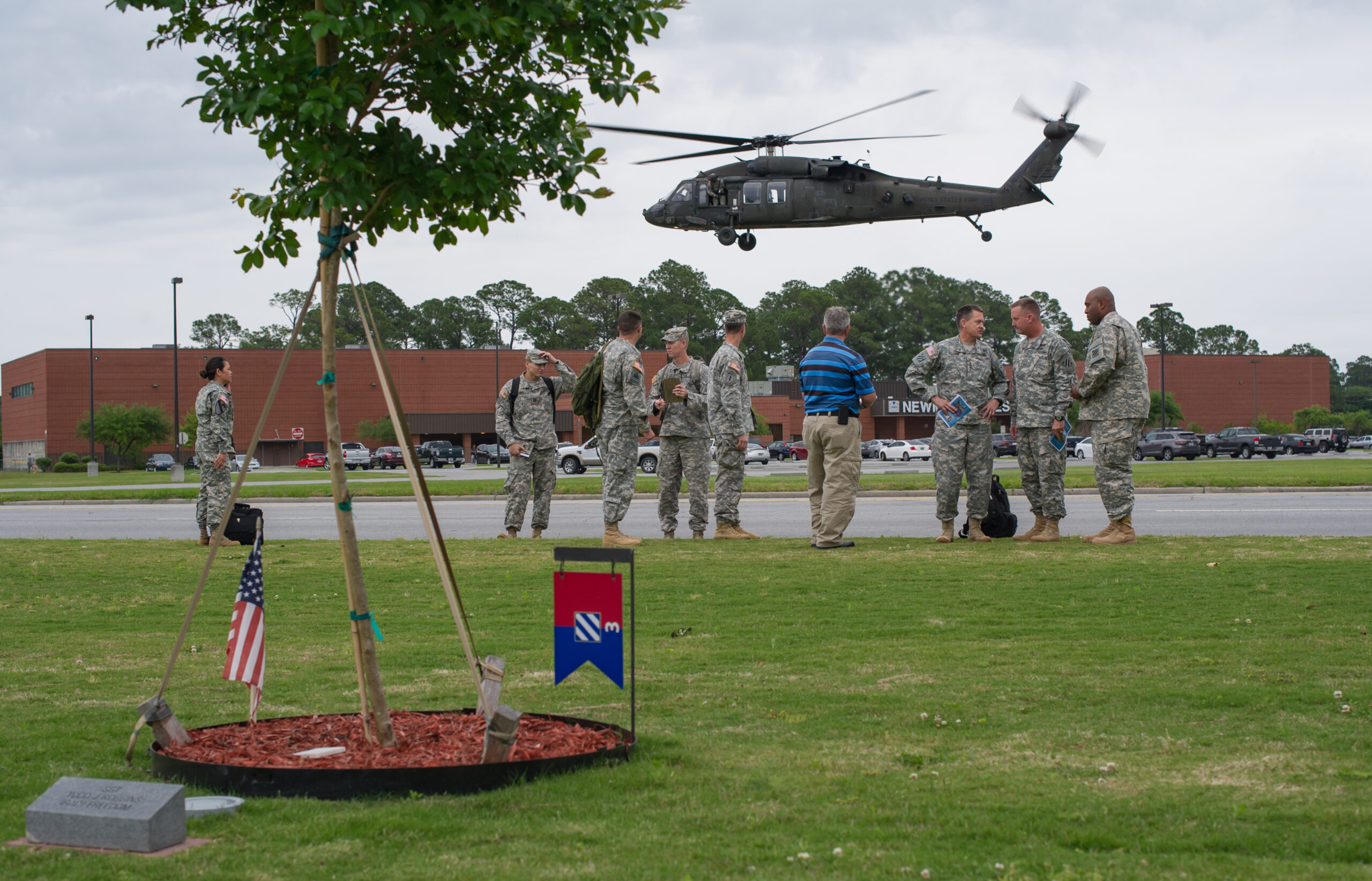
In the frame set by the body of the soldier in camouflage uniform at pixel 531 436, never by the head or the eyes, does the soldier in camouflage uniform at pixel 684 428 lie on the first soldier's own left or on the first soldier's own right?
on the first soldier's own left

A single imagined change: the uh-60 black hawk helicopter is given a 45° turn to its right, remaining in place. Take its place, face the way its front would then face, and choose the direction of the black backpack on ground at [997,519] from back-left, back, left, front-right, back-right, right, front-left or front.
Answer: back-left

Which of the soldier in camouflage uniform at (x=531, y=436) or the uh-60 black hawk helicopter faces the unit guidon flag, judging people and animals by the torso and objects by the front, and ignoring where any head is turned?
the soldier in camouflage uniform

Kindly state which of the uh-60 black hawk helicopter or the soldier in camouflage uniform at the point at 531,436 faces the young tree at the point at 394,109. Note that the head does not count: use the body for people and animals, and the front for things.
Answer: the soldier in camouflage uniform

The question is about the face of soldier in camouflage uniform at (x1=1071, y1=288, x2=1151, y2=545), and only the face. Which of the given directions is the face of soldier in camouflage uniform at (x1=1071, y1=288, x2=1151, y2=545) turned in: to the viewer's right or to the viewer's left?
to the viewer's left

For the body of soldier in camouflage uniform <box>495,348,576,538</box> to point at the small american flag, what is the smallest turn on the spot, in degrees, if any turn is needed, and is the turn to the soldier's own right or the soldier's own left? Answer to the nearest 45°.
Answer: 0° — they already face it

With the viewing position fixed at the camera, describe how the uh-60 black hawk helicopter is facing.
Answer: facing to the left of the viewer

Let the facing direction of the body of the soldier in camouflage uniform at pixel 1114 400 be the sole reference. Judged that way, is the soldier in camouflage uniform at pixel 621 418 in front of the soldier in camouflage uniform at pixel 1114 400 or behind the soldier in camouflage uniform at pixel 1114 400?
in front

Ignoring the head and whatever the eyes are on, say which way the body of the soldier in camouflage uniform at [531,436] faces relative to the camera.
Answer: toward the camera

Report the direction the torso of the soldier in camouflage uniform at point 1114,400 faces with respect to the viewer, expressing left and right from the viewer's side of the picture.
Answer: facing to the left of the viewer

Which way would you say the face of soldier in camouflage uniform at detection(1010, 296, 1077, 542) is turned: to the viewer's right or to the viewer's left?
to the viewer's left
